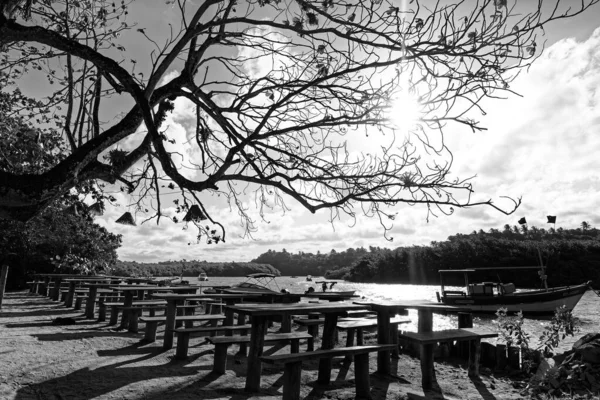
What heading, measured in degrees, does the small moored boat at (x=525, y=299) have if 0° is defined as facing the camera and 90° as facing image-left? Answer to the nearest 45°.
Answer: approximately 270°

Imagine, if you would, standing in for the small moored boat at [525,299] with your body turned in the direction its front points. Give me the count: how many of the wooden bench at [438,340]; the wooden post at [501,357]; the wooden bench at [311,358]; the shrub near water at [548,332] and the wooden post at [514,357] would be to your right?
5

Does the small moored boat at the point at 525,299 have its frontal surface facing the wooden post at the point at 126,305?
no

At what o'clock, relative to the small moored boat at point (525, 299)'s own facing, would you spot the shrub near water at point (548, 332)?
The shrub near water is roughly at 3 o'clock from the small moored boat.

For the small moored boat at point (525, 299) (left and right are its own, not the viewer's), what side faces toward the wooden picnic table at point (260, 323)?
right

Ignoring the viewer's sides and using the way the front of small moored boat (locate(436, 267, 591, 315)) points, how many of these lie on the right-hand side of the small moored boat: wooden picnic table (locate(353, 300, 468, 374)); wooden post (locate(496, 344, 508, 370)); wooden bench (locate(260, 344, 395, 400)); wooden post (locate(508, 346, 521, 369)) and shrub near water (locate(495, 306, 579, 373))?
5

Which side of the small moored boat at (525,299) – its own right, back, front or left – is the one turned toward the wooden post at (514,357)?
right

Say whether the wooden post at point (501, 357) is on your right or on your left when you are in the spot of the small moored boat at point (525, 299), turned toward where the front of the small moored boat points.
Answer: on your right

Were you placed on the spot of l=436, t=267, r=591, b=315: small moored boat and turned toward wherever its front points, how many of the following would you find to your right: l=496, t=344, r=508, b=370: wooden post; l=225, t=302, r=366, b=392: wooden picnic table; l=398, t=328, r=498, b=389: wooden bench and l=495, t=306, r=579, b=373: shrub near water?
4

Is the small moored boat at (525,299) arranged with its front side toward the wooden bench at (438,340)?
no

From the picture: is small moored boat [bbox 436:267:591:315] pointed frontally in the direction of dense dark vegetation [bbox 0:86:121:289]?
no

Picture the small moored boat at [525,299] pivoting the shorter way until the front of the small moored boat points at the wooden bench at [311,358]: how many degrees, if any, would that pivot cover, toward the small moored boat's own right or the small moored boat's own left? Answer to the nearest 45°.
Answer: approximately 90° to the small moored boat's own right
